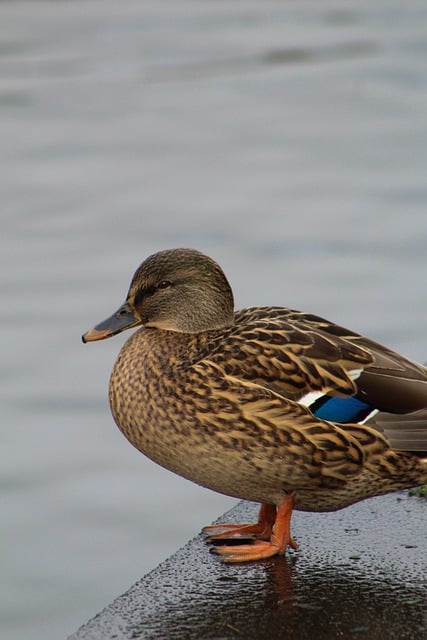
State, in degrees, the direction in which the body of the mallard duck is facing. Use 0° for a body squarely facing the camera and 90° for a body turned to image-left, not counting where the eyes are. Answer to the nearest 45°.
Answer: approximately 90°
